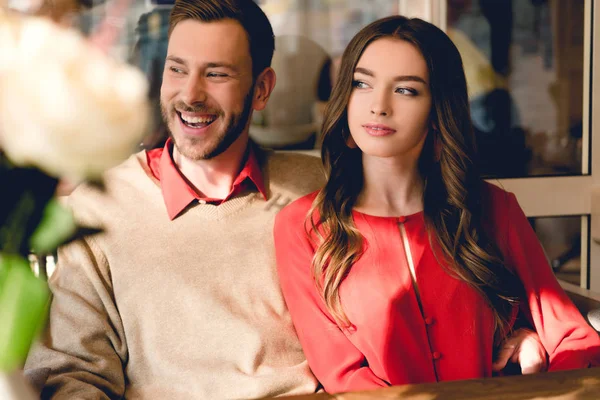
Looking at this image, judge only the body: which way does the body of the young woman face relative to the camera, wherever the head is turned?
toward the camera

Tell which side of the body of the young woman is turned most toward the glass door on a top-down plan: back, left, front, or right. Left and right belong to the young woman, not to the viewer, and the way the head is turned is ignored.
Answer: back

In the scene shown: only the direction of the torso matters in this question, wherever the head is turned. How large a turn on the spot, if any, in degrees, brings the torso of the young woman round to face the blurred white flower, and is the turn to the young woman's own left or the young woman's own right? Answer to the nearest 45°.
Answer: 0° — they already face it

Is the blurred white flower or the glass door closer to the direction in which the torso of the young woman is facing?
the blurred white flower
